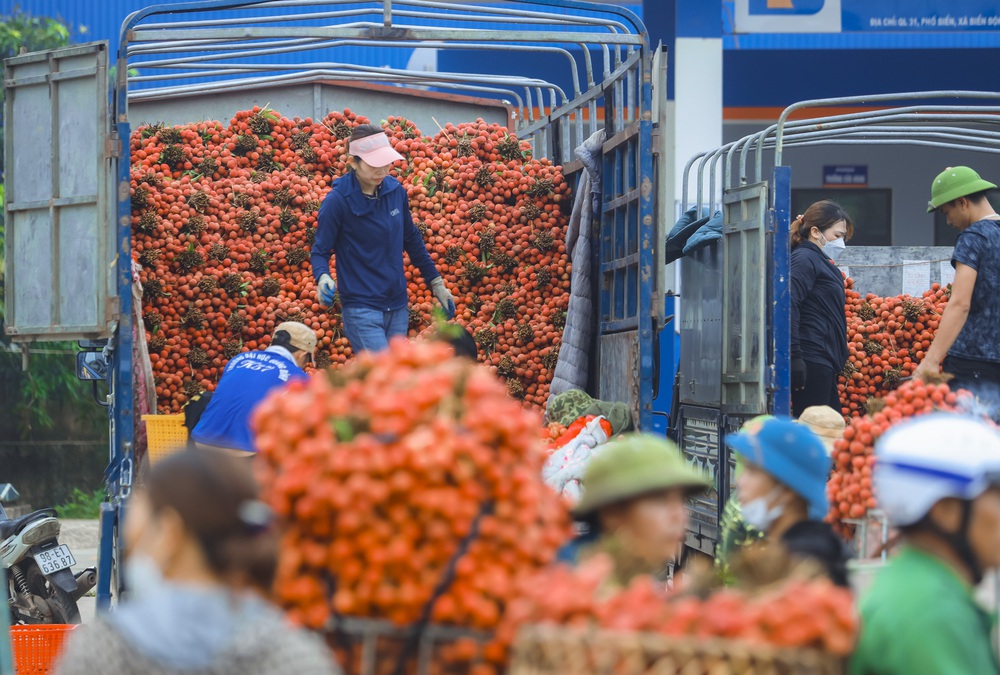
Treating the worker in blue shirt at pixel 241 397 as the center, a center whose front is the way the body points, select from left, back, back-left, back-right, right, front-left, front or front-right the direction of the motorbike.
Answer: left

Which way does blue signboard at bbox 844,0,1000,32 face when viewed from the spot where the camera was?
facing the viewer

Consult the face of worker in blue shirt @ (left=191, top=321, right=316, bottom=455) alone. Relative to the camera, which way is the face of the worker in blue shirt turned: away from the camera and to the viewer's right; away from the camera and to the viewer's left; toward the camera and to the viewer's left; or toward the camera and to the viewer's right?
away from the camera and to the viewer's right

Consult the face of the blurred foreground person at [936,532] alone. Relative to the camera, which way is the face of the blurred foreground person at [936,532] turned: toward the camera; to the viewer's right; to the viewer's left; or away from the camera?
to the viewer's right

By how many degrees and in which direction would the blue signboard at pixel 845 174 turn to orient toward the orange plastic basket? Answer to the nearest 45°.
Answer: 0° — it already faces it

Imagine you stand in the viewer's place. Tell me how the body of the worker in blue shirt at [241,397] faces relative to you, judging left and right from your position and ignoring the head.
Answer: facing away from the viewer and to the right of the viewer

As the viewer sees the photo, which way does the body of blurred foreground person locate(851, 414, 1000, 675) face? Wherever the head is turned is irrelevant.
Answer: to the viewer's right

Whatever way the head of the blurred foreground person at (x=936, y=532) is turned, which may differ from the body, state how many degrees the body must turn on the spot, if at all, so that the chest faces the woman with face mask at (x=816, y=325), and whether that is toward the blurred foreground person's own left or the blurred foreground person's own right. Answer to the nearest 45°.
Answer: approximately 90° to the blurred foreground person's own left

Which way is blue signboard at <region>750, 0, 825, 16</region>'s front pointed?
toward the camera

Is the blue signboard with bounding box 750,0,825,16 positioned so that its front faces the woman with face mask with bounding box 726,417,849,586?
yes

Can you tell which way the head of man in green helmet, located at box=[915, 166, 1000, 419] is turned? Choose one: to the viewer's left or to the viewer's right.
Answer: to the viewer's left

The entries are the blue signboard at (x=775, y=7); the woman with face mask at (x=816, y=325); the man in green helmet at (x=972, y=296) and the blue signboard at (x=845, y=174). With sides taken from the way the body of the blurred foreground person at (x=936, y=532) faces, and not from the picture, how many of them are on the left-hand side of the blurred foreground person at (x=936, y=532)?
4

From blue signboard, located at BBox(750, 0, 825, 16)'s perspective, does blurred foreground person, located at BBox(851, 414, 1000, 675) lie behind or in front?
in front

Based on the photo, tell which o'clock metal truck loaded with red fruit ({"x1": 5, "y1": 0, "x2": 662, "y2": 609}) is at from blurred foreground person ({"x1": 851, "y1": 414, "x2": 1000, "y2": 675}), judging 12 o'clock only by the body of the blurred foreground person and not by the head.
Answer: The metal truck loaded with red fruit is roughly at 7 o'clock from the blurred foreground person.

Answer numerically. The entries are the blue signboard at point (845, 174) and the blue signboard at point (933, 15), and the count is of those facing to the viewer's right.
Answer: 0

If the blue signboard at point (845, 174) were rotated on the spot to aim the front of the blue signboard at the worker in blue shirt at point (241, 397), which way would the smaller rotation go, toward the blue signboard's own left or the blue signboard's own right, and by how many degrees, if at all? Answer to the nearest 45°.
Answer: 0° — it already faces them
